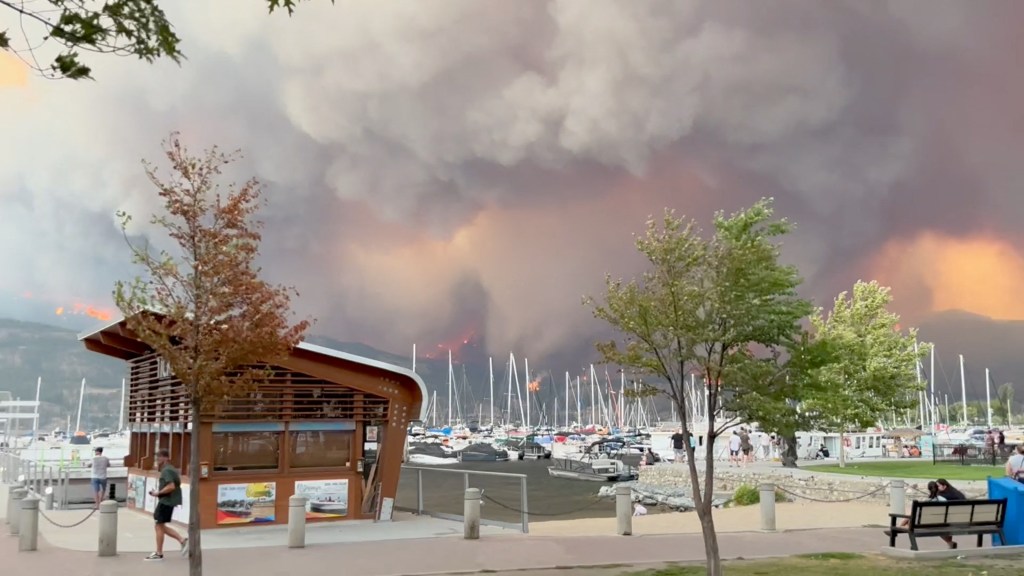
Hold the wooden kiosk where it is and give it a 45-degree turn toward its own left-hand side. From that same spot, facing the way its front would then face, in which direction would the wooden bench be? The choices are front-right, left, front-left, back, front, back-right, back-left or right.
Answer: front

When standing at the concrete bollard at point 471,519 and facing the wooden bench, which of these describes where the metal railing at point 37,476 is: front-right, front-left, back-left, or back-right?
back-left

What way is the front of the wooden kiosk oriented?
toward the camera

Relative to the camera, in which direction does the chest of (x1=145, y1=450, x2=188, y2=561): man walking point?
to the viewer's left

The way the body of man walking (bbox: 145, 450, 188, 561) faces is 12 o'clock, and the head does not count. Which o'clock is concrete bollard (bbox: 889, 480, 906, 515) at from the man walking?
The concrete bollard is roughly at 6 o'clock from the man walking.

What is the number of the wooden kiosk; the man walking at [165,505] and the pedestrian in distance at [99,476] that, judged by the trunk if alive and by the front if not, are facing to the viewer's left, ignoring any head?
1

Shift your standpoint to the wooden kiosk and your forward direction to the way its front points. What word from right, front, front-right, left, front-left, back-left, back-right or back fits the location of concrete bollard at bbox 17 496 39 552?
front-right

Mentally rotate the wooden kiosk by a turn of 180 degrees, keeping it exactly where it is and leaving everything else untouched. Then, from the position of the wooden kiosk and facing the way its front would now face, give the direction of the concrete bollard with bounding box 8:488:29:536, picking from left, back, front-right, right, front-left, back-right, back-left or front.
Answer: left

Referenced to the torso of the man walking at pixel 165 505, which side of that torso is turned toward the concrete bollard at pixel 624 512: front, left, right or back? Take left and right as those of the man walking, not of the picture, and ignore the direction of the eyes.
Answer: back
